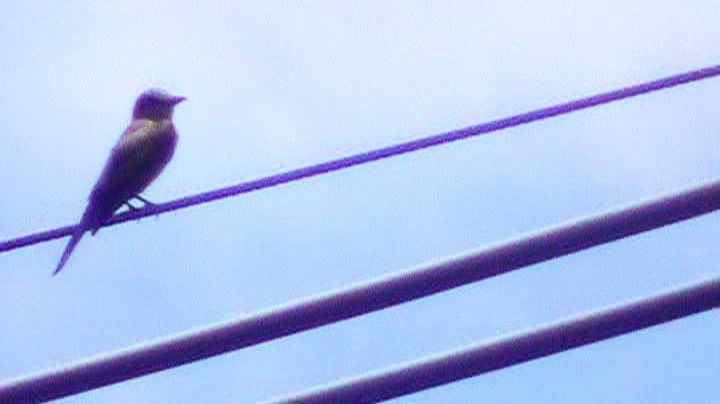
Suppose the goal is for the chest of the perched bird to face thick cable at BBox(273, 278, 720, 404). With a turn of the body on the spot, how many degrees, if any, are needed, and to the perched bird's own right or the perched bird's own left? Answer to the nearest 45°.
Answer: approximately 90° to the perched bird's own right

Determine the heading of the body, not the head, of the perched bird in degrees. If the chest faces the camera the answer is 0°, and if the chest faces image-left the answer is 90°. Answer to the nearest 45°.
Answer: approximately 270°
